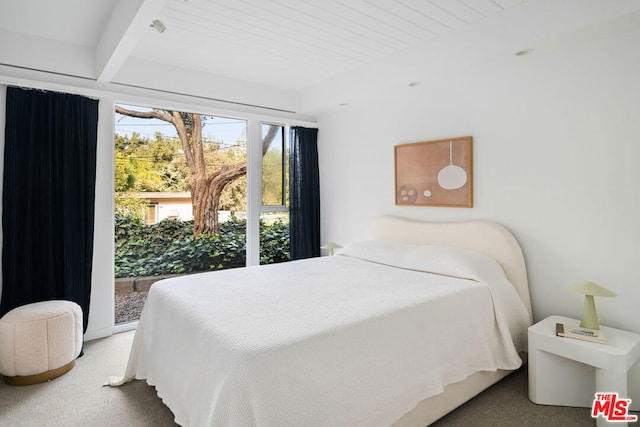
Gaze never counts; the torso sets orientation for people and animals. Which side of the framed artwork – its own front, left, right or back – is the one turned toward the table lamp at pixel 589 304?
left

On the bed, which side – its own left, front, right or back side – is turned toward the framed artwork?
back

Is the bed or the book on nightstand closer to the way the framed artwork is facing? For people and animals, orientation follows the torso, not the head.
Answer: the bed

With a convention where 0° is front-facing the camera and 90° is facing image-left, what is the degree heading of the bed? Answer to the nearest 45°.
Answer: approximately 45°

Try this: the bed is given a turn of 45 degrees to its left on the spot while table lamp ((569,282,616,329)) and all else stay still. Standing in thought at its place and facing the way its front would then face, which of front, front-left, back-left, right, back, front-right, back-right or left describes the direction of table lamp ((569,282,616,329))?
left

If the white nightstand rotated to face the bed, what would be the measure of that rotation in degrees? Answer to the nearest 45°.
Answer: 0° — it already faces it

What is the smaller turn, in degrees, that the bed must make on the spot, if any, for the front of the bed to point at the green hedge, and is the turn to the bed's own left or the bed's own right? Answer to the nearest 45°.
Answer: approximately 90° to the bed's own right

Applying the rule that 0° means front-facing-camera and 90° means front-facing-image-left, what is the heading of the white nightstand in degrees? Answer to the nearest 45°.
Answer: approximately 45°

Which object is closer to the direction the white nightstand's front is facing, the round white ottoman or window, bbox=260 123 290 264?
the round white ottoman

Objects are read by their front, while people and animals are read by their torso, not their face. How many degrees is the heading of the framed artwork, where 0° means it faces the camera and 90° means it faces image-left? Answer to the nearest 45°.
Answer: approximately 45°
